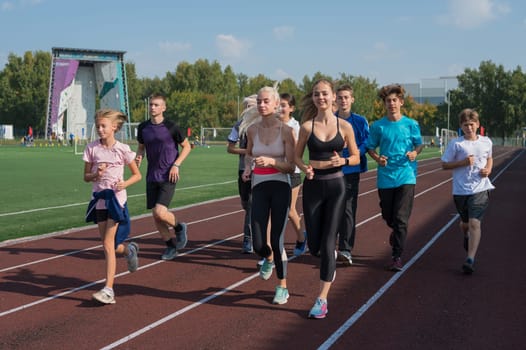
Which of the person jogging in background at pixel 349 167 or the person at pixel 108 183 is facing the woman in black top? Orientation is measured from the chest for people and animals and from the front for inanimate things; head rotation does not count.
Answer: the person jogging in background at pixel 349 167

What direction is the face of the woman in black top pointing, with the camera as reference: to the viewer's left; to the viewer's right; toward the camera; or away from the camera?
toward the camera

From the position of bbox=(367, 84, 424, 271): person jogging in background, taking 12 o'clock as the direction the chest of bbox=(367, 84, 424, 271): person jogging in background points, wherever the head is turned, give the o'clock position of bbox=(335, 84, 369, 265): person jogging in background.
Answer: bbox=(335, 84, 369, 265): person jogging in background is roughly at 4 o'clock from bbox=(367, 84, 424, 271): person jogging in background.

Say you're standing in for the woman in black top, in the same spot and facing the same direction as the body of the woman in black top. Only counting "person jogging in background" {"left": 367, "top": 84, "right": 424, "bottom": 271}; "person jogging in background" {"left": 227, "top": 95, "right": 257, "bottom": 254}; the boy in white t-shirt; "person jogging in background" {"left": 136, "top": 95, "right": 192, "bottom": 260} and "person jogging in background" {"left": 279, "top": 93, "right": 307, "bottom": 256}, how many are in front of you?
0

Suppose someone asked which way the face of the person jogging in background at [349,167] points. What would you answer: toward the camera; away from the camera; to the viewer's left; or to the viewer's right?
toward the camera

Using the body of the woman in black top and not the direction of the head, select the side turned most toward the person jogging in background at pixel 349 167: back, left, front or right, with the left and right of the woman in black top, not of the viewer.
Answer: back

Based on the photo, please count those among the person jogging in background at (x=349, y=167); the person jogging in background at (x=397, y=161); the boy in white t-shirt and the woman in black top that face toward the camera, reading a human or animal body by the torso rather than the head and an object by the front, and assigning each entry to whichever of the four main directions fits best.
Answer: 4

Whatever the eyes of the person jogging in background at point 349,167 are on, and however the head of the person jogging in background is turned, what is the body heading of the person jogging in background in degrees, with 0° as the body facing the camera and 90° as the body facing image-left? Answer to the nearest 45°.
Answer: approximately 0°

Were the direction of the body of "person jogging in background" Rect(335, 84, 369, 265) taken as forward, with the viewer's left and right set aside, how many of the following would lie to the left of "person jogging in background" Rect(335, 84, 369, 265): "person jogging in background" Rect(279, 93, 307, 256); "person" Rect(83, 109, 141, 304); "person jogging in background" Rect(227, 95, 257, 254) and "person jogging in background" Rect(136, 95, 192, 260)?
0

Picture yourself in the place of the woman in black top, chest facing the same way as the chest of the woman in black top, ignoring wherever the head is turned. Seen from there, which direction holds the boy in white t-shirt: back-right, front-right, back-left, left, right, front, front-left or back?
back-left

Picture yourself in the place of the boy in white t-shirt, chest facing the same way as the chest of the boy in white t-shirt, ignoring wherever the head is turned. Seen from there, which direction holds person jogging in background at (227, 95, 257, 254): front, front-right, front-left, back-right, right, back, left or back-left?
right

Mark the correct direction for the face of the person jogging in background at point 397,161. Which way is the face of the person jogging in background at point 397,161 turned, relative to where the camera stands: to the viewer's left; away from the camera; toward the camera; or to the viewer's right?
toward the camera

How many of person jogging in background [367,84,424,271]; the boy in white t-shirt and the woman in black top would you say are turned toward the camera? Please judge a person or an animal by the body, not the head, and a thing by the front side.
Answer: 3

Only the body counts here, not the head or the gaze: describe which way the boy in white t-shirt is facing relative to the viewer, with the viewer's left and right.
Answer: facing the viewer

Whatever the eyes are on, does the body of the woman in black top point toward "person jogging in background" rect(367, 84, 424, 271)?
no

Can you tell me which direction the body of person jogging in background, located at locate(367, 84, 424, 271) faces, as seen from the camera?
toward the camera

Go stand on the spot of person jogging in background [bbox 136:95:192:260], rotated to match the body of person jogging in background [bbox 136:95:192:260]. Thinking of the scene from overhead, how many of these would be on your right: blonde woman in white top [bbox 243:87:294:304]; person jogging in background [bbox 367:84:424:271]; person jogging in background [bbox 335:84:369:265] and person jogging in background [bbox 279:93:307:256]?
0

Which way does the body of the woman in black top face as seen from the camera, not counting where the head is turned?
toward the camera

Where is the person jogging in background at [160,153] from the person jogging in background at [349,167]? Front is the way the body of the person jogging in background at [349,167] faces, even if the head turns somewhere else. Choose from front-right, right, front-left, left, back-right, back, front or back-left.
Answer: right

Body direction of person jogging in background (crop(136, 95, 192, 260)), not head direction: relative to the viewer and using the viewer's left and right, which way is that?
facing the viewer and to the left of the viewer

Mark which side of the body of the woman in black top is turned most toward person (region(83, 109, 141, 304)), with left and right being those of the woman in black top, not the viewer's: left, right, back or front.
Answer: right

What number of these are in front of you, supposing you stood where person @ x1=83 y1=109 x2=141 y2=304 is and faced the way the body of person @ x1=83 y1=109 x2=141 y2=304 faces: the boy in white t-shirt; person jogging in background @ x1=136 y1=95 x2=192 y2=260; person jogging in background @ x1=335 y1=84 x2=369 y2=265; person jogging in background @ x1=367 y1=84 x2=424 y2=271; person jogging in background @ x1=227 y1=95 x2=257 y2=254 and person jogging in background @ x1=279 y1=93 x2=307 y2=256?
0
